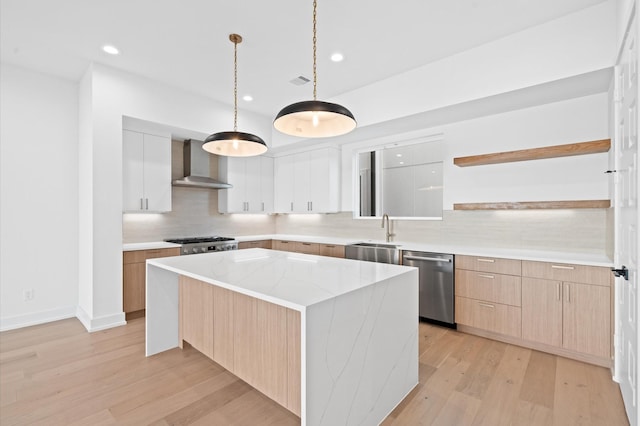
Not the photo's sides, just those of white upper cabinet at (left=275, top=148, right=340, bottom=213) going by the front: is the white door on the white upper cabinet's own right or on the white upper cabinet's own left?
on the white upper cabinet's own left

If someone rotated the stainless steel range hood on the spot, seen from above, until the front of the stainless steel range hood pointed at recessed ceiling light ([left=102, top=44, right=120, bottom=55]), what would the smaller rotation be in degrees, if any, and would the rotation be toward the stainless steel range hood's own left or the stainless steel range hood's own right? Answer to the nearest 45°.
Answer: approximately 90° to the stainless steel range hood's own right

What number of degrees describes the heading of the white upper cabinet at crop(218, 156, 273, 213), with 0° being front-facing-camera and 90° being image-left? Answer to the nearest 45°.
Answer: approximately 315°

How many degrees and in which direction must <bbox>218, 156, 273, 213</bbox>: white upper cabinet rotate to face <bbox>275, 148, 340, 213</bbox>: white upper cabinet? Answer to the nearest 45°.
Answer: approximately 45° to its left

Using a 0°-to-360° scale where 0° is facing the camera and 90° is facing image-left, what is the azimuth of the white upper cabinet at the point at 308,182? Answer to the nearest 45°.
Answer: approximately 45°
